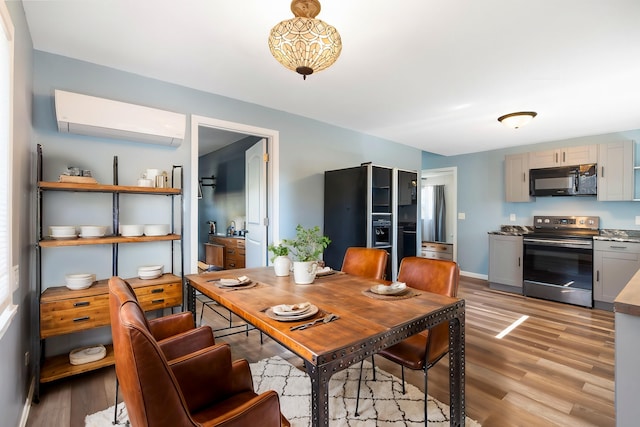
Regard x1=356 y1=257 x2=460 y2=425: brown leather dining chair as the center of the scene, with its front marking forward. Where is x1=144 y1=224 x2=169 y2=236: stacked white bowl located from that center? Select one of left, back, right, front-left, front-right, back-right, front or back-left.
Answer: front-right

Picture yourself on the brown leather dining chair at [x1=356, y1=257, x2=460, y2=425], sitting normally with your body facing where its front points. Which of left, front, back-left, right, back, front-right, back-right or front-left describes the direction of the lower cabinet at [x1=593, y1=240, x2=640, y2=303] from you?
back

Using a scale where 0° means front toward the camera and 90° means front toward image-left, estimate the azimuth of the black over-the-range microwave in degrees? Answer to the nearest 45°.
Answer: approximately 0°

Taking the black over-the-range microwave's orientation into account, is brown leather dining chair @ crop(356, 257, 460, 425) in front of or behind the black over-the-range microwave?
in front

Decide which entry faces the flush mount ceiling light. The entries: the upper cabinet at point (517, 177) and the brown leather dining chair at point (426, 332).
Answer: the upper cabinet

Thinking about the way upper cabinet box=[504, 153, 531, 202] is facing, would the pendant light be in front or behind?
in front

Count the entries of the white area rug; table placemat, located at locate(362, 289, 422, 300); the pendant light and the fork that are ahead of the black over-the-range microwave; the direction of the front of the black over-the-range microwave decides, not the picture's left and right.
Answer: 4

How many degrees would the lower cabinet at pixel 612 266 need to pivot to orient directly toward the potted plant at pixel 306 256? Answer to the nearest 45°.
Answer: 0° — it already faces it

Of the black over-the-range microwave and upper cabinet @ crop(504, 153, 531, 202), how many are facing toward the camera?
2

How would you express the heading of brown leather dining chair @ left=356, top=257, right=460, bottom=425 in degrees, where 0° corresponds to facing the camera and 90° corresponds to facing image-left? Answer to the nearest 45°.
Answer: approximately 45°

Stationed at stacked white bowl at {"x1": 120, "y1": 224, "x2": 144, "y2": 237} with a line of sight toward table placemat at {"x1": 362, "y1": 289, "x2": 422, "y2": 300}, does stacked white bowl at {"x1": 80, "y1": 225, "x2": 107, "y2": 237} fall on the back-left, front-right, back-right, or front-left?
back-right
